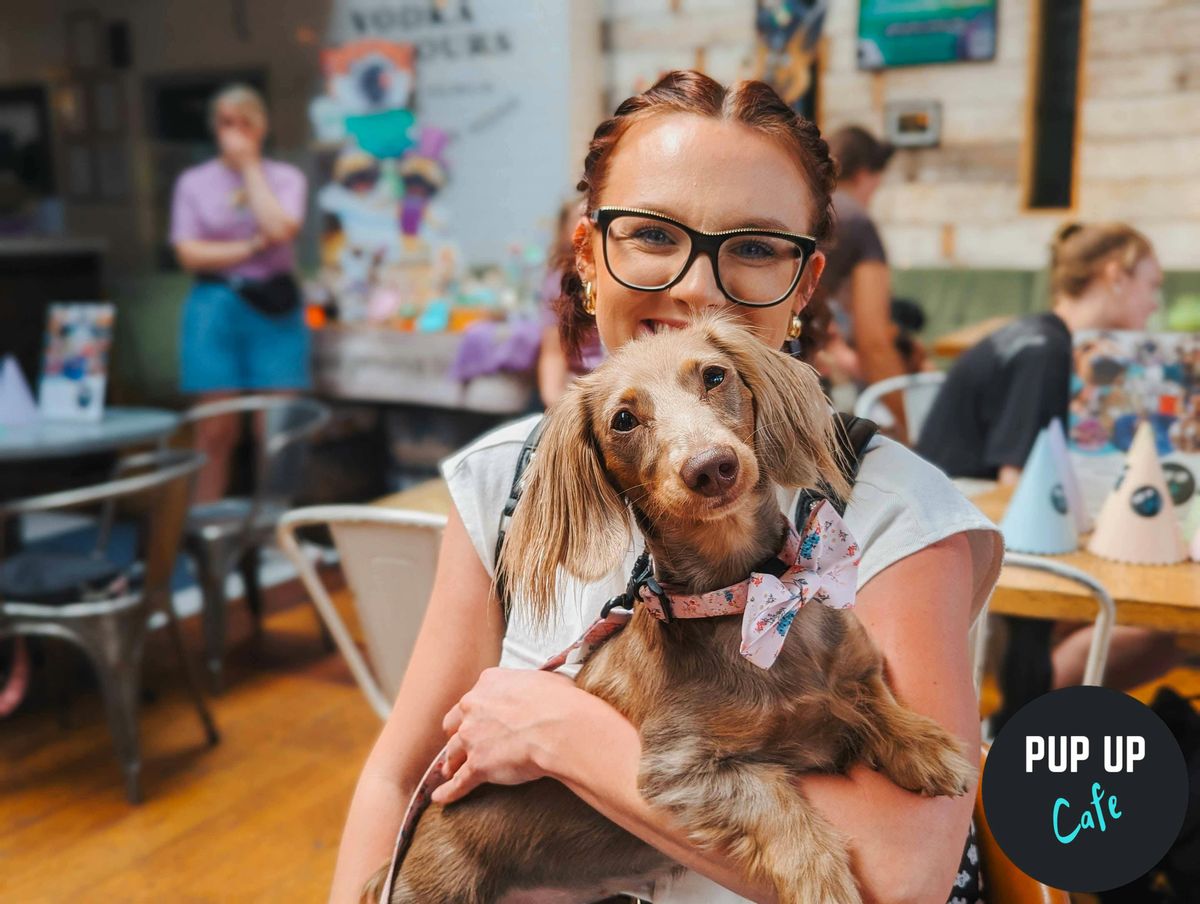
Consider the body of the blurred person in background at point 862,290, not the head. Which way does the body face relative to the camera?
to the viewer's right

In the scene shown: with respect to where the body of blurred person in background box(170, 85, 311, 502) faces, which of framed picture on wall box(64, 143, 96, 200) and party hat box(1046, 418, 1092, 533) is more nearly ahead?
the party hat

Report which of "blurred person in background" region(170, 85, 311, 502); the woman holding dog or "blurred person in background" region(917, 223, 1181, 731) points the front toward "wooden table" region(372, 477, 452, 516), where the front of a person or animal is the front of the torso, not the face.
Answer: "blurred person in background" region(170, 85, 311, 502)

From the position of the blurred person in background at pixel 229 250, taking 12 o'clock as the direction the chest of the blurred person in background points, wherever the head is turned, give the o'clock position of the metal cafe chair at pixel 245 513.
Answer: The metal cafe chair is roughly at 12 o'clock from the blurred person in background.

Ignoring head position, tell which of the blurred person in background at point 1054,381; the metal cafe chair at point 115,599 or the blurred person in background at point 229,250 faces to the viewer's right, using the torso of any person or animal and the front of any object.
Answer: the blurred person in background at point 1054,381
